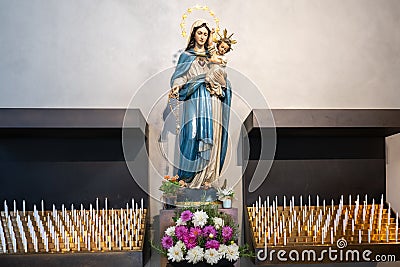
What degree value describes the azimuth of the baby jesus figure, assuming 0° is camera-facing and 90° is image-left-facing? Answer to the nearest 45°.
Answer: approximately 0°

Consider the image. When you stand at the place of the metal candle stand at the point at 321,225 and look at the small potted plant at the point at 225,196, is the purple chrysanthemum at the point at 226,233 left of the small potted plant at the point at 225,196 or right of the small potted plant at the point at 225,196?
left
